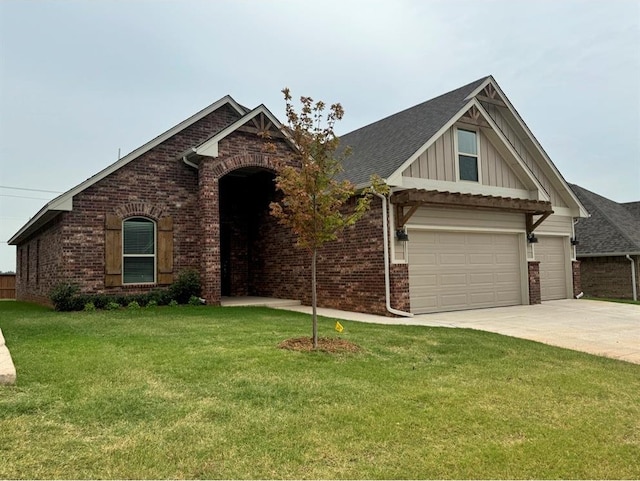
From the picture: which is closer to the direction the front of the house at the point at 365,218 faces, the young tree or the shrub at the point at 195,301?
the young tree

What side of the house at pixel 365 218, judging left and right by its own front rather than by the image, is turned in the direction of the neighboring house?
left

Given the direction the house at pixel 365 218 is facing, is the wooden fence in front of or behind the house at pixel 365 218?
behind

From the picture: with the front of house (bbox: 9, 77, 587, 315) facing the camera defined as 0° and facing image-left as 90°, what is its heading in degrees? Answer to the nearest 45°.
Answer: approximately 315°

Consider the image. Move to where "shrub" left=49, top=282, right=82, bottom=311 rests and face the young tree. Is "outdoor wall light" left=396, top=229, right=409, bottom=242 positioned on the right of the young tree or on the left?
left

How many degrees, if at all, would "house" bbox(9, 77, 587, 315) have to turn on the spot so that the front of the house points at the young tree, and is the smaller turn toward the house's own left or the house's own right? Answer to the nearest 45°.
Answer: approximately 45° to the house's own right
